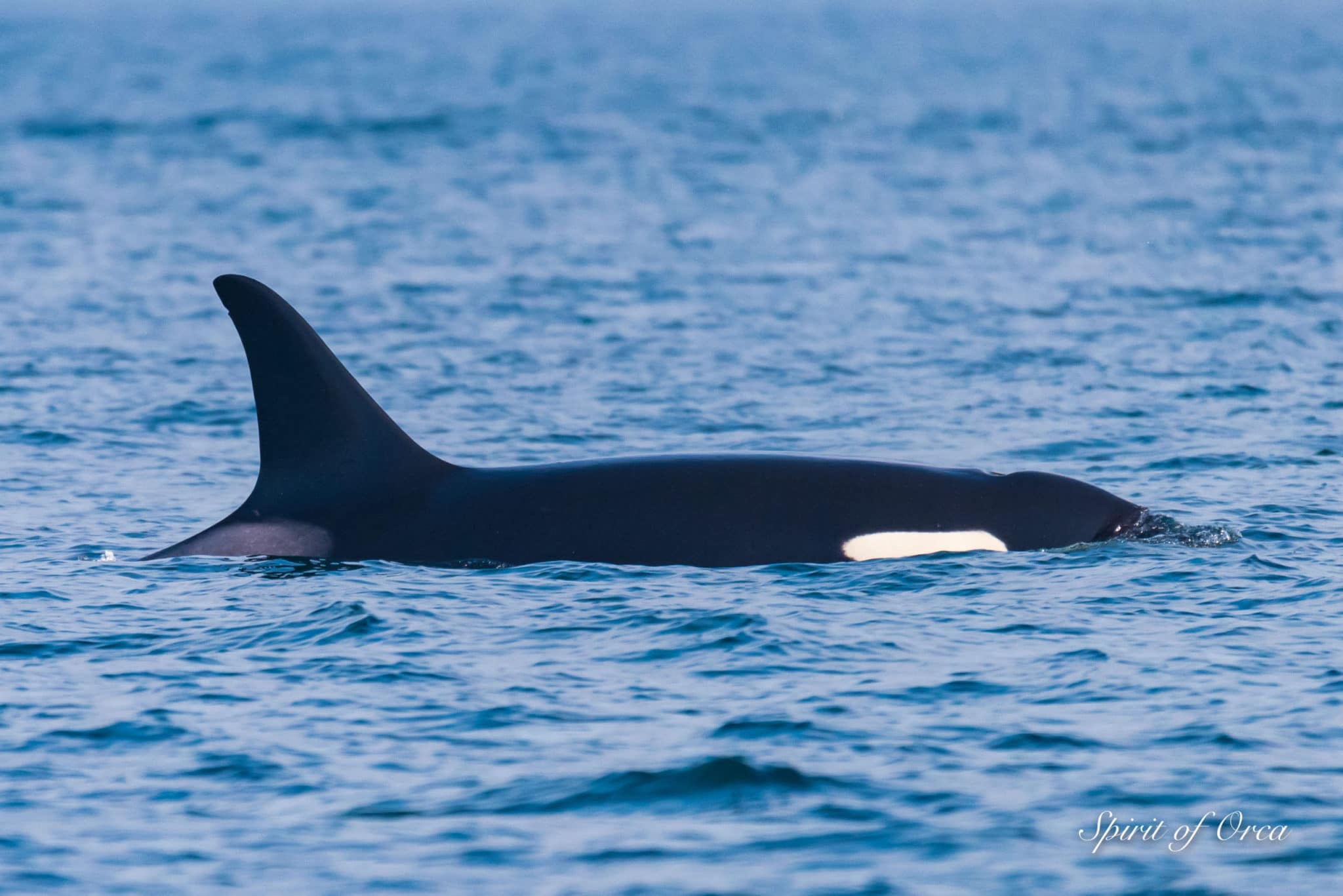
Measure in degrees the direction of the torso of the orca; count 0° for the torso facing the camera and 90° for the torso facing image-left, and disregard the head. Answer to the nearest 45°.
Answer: approximately 270°
